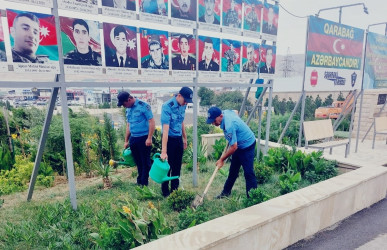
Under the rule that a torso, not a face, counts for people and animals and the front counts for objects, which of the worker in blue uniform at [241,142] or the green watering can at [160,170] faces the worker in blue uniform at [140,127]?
the worker in blue uniform at [241,142]

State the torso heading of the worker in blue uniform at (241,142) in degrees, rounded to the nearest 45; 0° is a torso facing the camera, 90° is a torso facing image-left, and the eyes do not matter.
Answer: approximately 90°

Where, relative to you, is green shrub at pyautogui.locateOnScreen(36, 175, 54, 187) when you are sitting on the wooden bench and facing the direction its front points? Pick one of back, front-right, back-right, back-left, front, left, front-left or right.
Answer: right

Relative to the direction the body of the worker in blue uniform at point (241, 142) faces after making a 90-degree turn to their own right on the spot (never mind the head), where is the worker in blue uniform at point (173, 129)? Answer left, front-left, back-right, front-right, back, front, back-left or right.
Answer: left
